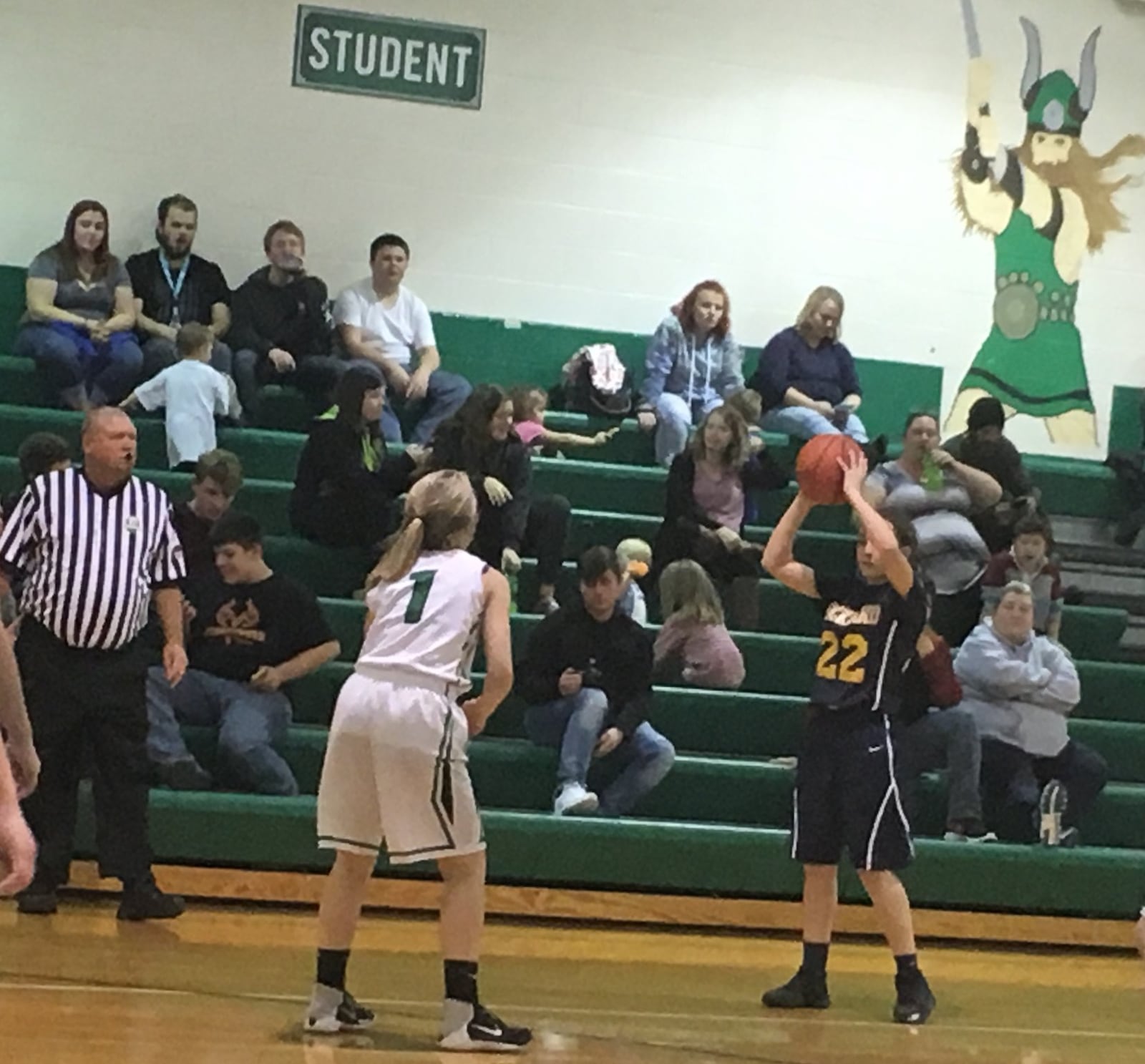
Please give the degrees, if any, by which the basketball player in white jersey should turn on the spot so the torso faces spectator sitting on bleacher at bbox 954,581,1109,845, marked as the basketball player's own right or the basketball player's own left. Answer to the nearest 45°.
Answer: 0° — they already face them

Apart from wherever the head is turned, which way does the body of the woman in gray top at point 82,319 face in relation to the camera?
toward the camera

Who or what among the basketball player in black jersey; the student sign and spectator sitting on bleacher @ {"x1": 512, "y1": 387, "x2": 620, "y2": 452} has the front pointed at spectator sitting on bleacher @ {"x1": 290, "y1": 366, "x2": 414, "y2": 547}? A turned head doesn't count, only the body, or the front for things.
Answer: the student sign

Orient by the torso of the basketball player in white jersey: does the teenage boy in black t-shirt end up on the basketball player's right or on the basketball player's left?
on the basketball player's left

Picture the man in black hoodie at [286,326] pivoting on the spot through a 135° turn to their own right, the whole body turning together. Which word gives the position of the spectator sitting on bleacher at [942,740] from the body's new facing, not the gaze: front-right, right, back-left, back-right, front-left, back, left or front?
back

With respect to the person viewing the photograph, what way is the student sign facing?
facing the viewer

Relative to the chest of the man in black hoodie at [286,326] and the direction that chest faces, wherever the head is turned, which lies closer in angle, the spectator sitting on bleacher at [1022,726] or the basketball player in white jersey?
the basketball player in white jersey

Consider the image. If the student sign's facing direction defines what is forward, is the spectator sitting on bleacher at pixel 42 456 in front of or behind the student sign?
in front

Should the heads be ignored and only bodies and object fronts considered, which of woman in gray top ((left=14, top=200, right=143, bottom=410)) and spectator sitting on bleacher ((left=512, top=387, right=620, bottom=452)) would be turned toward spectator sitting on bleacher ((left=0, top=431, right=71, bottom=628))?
the woman in gray top

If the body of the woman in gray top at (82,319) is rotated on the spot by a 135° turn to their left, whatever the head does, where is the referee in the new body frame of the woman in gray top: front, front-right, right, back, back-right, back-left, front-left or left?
back-right

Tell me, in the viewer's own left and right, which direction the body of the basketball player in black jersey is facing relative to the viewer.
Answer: facing the viewer and to the left of the viewer

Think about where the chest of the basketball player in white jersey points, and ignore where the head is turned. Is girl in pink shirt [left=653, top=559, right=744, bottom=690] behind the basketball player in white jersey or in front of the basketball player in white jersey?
in front

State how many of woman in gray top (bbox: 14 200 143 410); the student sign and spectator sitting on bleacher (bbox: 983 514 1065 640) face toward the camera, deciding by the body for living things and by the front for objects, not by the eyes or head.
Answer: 3

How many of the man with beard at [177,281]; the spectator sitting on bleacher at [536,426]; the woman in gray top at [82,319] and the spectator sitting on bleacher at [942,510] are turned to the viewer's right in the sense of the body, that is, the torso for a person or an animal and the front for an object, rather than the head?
1

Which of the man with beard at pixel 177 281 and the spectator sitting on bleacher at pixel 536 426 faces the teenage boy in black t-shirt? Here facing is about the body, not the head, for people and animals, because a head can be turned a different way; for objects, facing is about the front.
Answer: the man with beard

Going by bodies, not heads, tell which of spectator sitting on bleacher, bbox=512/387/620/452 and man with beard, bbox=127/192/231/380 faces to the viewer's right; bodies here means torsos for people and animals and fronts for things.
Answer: the spectator sitting on bleacher
